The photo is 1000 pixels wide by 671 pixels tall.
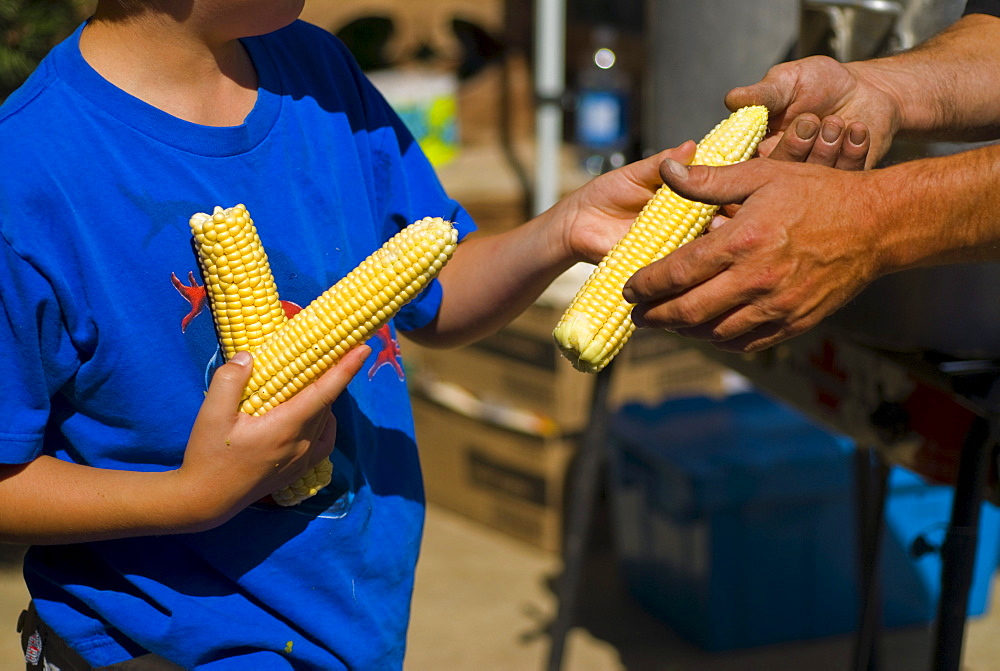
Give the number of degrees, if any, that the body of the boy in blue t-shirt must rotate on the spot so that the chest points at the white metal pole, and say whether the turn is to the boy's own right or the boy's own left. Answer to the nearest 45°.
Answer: approximately 135° to the boy's own left

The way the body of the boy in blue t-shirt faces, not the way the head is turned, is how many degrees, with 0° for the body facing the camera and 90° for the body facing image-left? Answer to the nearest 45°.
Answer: approximately 315°

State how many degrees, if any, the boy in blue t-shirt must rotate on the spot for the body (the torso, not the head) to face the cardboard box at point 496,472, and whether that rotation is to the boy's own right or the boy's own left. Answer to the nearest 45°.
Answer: approximately 135° to the boy's own left

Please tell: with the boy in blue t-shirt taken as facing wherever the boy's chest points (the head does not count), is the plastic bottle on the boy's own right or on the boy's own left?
on the boy's own left

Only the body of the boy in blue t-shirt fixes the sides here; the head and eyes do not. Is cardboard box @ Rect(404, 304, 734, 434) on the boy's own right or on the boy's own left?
on the boy's own left

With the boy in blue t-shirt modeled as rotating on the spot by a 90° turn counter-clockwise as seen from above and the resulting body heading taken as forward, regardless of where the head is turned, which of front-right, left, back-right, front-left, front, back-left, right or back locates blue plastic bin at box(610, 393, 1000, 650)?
front
